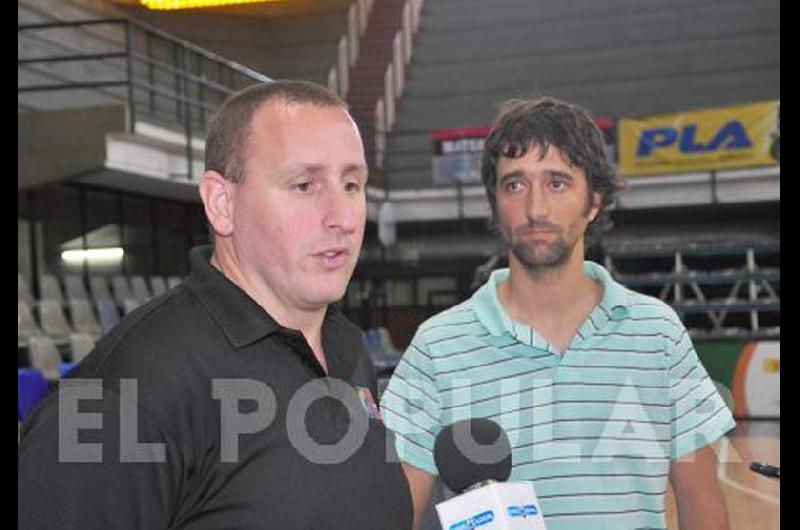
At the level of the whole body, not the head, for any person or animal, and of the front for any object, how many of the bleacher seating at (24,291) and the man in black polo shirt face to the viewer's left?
0

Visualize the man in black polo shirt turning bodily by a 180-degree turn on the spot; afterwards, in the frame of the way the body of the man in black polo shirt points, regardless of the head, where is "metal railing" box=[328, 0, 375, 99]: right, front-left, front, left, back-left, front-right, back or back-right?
front-right

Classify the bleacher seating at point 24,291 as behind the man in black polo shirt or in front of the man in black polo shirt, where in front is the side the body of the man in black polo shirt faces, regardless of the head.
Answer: behind

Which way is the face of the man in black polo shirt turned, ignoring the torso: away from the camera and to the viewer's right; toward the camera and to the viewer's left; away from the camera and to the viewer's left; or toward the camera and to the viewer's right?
toward the camera and to the viewer's right

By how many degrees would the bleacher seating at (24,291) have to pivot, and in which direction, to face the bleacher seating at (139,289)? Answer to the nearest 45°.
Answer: approximately 90° to its left

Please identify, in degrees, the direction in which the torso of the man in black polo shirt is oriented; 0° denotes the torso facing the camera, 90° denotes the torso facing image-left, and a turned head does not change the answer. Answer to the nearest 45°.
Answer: approximately 315°

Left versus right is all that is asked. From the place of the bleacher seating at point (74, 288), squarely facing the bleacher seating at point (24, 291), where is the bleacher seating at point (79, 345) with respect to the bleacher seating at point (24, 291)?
left

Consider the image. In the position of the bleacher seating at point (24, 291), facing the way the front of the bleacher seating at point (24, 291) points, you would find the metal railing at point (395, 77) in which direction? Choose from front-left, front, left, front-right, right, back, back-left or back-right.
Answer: left

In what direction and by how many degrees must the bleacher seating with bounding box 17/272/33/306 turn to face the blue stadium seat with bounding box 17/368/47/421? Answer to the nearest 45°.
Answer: approximately 45° to its right

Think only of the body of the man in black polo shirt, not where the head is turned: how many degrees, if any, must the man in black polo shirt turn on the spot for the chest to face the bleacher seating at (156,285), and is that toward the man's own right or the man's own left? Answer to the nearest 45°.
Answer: approximately 135° to the man's own left

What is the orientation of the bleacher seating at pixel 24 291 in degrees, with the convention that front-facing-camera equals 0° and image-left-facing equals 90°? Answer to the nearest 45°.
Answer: approximately 315°

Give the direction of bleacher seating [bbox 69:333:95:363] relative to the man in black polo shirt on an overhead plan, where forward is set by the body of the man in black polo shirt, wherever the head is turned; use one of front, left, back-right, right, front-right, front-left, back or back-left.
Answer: back-left
